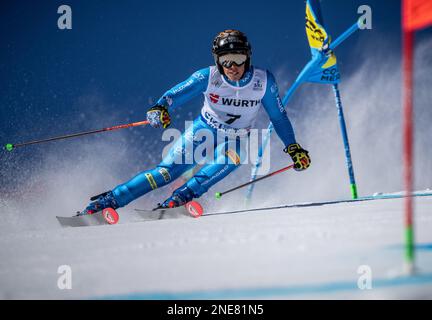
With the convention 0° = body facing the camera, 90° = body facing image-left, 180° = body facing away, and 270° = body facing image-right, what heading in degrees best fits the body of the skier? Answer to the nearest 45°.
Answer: approximately 0°
